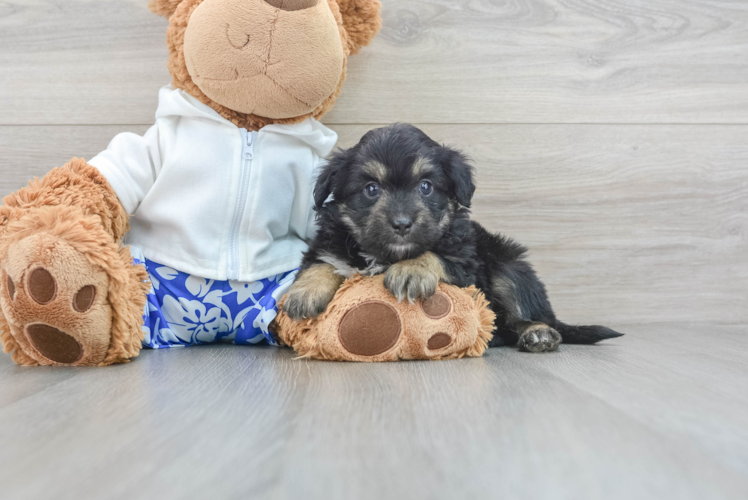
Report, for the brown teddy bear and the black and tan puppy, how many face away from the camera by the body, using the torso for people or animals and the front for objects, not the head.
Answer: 0

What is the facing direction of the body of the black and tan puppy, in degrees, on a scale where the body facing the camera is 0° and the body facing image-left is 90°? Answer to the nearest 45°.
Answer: approximately 45°

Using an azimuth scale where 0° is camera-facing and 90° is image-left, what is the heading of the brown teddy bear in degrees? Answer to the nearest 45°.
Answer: approximately 0°
